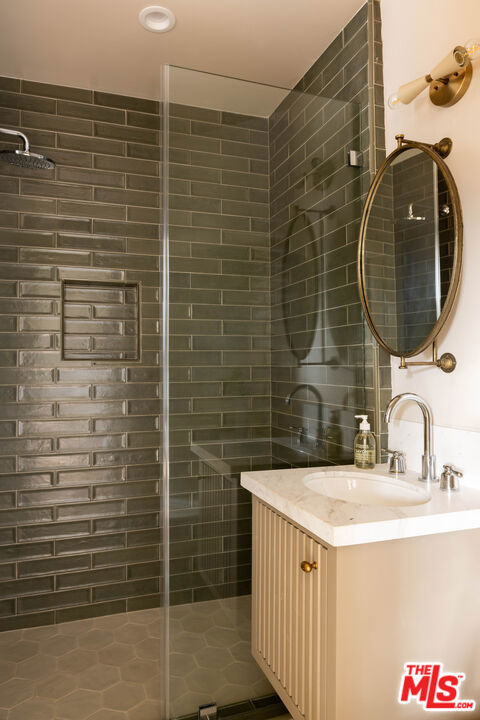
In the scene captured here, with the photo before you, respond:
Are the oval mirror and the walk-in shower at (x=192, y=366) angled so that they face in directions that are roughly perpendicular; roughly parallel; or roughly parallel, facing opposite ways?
roughly perpendicular

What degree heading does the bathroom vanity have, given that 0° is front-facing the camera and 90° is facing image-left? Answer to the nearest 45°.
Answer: approximately 45°

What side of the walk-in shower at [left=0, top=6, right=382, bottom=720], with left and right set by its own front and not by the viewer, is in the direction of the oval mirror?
left

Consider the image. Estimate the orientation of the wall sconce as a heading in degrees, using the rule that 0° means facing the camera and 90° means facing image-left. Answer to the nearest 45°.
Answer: approximately 45°

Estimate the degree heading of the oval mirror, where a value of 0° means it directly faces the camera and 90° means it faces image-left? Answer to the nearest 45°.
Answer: approximately 45°

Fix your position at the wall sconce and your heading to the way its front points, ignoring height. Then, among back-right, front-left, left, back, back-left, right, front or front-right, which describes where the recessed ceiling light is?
front-right
